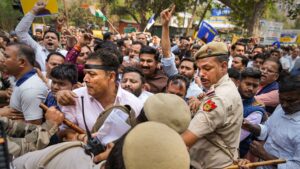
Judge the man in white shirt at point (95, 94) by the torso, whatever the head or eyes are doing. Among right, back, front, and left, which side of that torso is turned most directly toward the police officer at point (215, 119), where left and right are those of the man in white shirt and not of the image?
left

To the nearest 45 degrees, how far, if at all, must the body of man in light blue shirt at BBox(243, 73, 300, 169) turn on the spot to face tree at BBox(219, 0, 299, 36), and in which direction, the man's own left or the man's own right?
approximately 135° to the man's own right

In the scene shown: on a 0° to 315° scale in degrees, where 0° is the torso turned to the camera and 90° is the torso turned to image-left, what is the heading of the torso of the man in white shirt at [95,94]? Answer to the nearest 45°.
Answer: approximately 45°

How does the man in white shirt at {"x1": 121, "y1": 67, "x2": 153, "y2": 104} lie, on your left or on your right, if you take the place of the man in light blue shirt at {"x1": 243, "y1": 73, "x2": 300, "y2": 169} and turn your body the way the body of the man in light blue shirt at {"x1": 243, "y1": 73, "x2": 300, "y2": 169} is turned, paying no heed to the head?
on your right

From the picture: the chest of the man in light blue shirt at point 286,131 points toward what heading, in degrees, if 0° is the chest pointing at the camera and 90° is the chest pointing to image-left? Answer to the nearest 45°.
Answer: approximately 45°

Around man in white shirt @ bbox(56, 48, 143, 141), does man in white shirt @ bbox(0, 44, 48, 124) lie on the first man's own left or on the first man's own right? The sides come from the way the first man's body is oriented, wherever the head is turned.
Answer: on the first man's own right
